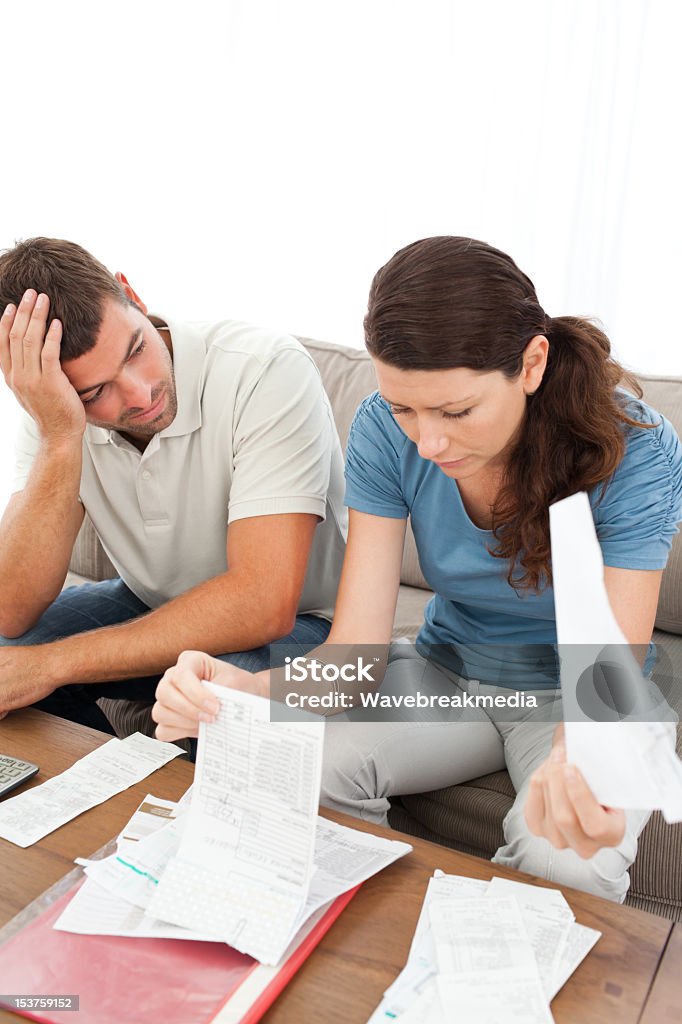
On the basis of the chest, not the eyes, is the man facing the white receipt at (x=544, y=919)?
no

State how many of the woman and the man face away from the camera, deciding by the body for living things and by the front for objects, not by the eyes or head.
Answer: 0

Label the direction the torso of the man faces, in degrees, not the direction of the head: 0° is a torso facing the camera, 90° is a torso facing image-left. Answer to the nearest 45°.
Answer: approximately 45°

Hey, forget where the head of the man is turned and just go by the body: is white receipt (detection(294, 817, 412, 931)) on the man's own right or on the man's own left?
on the man's own left

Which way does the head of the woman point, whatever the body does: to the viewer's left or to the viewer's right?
to the viewer's left

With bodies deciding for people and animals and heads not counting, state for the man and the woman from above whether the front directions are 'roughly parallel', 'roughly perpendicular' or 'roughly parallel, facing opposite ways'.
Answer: roughly parallel

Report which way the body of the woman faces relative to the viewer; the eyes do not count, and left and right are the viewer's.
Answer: facing the viewer and to the left of the viewer
